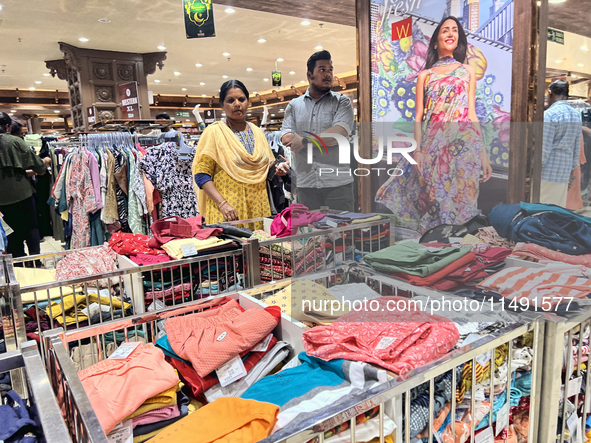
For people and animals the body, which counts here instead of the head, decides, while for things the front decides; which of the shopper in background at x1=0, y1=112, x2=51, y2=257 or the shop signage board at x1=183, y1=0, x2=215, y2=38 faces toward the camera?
the shop signage board

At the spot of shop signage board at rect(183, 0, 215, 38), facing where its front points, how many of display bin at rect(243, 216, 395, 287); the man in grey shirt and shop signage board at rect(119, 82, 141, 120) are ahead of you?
2

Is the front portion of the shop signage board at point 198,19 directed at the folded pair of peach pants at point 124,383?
yes

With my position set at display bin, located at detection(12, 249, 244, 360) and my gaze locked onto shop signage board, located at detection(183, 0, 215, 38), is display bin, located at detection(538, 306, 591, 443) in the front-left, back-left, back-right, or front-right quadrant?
back-right

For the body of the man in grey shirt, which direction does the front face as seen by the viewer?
toward the camera

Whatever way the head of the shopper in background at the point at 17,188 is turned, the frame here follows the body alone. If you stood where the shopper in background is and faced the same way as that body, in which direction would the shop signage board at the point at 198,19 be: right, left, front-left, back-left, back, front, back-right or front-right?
right

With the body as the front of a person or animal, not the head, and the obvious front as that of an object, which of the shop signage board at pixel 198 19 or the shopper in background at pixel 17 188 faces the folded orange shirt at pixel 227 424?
the shop signage board

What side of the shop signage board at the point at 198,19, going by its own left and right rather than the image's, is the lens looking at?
front

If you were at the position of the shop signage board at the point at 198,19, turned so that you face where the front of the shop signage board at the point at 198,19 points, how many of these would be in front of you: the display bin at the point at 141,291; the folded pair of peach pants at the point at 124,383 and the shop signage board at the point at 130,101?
2

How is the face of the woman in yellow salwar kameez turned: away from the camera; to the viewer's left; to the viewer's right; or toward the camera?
toward the camera

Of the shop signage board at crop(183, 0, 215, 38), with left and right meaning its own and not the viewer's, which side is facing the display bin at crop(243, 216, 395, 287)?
front

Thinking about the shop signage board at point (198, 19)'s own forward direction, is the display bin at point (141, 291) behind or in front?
in front

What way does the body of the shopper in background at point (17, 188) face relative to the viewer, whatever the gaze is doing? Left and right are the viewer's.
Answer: facing away from the viewer and to the right of the viewer
